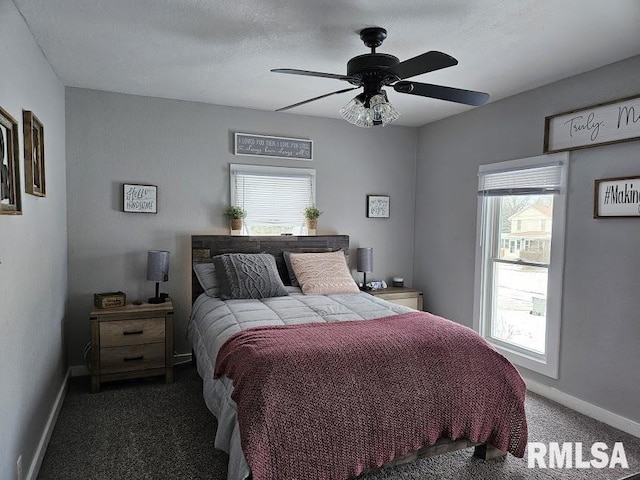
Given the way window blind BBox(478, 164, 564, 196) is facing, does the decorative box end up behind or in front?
in front

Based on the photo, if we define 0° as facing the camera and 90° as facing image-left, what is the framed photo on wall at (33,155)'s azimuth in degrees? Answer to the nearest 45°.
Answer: approximately 270°

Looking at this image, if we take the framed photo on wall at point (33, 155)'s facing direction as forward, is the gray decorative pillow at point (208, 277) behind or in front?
in front

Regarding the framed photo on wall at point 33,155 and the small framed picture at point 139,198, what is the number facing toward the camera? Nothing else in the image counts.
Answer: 1

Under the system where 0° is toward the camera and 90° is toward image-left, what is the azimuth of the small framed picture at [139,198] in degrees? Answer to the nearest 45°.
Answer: approximately 0°

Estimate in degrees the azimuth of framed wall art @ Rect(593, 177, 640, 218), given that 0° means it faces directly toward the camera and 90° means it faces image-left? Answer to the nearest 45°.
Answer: approximately 45°

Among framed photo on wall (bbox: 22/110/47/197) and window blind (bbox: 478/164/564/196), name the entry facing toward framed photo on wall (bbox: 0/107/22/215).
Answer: the window blind

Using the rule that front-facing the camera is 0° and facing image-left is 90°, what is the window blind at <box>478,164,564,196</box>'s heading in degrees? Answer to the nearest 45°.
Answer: approximately 45°

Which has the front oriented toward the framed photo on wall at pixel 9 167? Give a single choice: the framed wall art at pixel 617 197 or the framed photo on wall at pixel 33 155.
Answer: the framed wall art

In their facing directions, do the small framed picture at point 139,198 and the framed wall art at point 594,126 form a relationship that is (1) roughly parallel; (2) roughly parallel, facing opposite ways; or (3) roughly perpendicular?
roughly perpendicular

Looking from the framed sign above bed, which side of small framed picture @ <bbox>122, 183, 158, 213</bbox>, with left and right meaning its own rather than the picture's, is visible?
left
